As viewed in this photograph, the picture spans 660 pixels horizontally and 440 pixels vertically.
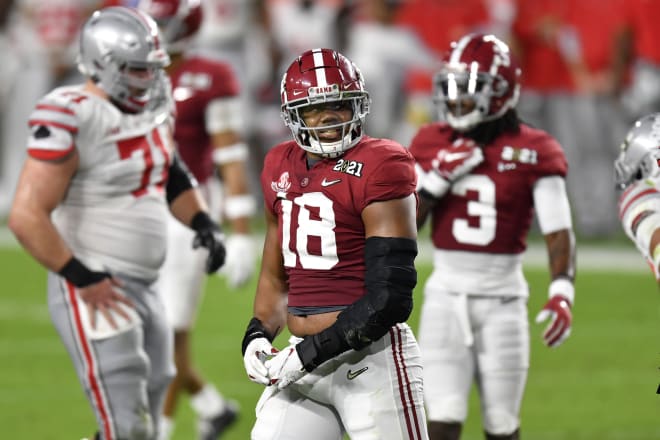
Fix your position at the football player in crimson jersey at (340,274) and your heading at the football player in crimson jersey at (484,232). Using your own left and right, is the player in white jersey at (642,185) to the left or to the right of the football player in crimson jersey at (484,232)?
right

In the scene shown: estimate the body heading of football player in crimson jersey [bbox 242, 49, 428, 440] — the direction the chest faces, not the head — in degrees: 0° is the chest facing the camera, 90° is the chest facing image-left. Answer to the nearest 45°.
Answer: approximately 45°

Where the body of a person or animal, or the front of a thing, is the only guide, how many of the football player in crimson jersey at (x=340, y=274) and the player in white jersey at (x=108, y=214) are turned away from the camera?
0

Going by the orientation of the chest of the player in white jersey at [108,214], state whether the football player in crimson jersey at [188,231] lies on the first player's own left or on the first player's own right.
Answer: on the first player's own left

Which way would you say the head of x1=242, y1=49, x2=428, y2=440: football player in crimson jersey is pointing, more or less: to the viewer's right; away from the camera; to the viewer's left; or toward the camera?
toward the camera

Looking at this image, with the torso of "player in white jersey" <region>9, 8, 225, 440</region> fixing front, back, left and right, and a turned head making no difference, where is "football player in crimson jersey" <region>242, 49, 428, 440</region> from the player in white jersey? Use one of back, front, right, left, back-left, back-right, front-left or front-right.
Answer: front

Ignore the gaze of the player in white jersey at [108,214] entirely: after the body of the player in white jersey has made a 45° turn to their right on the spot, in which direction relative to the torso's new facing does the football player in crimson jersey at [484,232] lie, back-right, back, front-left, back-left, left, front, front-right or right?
left

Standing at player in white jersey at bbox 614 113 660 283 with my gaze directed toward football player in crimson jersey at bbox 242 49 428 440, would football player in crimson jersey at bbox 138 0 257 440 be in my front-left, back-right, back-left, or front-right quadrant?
front-right

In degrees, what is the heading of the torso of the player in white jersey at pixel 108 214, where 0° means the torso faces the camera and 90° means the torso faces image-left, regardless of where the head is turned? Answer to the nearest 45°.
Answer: approximately 315°

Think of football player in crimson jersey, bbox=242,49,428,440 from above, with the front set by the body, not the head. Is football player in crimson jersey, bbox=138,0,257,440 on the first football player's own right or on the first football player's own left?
on the first football player's own right

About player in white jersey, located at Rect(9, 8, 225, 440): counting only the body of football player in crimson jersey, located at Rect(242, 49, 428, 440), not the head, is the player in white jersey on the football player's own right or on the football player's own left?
on the football player's own right

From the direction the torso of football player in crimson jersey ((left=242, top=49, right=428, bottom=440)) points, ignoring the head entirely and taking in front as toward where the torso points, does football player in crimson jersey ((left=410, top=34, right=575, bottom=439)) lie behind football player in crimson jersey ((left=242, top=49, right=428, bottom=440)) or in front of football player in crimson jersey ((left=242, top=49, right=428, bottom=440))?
behind
